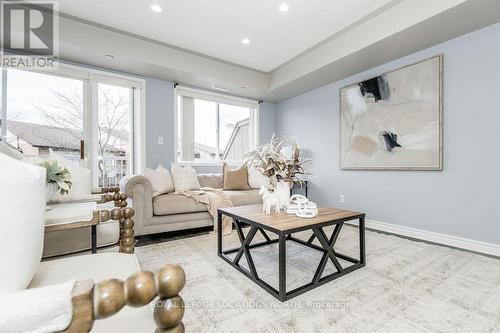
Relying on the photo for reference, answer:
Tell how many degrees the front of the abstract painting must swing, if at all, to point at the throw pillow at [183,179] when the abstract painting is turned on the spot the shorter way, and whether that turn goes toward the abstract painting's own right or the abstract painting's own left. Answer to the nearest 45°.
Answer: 0° — it already faces it

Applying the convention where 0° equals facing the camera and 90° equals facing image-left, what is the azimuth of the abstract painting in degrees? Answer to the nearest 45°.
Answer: approximately 45°

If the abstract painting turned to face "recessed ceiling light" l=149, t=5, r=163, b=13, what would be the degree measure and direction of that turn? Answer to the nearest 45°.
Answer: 0° — it already faces it

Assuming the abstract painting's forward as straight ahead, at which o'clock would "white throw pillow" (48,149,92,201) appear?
The white throw pillow is roughly at 12 o'clock from the abstract painting.

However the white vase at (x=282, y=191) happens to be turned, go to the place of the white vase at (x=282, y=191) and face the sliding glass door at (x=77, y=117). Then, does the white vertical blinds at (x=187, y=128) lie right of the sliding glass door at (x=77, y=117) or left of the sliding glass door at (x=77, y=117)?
right

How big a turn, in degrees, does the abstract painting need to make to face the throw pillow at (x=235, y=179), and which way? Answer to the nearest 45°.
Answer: approximately 45° to its right

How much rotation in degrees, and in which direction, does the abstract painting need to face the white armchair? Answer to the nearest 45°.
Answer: approximately 45° to its left
